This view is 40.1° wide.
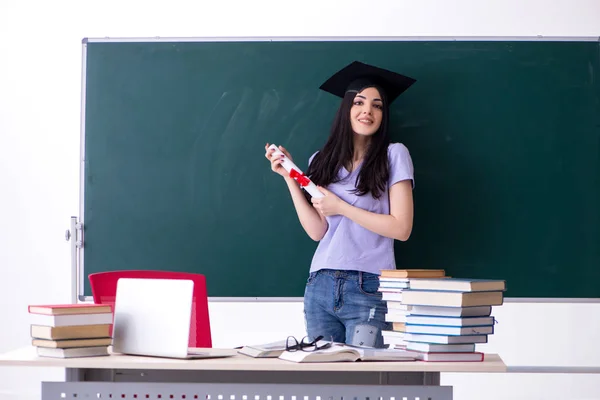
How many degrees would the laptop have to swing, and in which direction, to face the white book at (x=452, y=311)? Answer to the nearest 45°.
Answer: approximately 45° to its right

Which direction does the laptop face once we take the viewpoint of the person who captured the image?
facing away from the viewer and to the right of the viewer

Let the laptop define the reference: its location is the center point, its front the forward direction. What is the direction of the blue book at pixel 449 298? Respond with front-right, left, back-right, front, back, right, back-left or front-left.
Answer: front-right

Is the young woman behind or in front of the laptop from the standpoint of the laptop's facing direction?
in front

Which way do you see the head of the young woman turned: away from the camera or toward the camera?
toward the camera

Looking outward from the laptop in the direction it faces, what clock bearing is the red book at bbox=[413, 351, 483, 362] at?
The red book is roughly at 2 o'clock from the laptop.

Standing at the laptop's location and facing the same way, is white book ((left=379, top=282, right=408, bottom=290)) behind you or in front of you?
in front

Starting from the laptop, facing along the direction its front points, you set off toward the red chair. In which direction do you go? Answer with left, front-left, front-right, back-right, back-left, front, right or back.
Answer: front-left

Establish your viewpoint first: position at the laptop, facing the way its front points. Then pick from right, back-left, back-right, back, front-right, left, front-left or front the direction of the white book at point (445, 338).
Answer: front-right

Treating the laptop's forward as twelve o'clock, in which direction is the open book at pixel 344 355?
The open book is roughly at 2 o'clock from the laptop.

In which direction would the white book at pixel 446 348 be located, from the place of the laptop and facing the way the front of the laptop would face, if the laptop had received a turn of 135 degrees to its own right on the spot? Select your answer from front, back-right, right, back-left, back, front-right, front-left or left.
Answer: left
